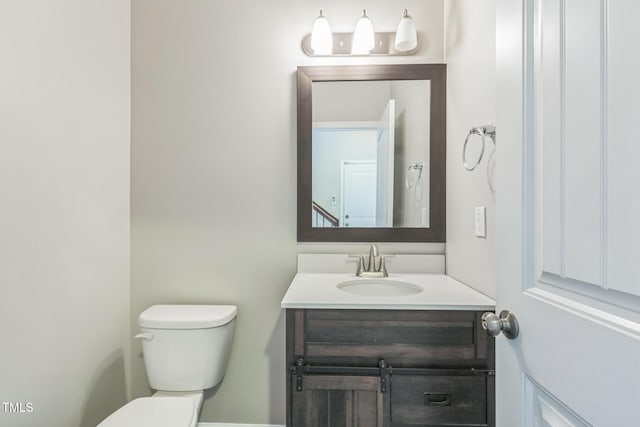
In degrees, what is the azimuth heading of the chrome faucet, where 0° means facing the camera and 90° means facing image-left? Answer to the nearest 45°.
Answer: approximately 0°

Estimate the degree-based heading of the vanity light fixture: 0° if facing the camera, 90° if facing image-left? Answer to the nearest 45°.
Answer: approximately 0°

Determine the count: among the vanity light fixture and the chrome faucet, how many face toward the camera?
2
